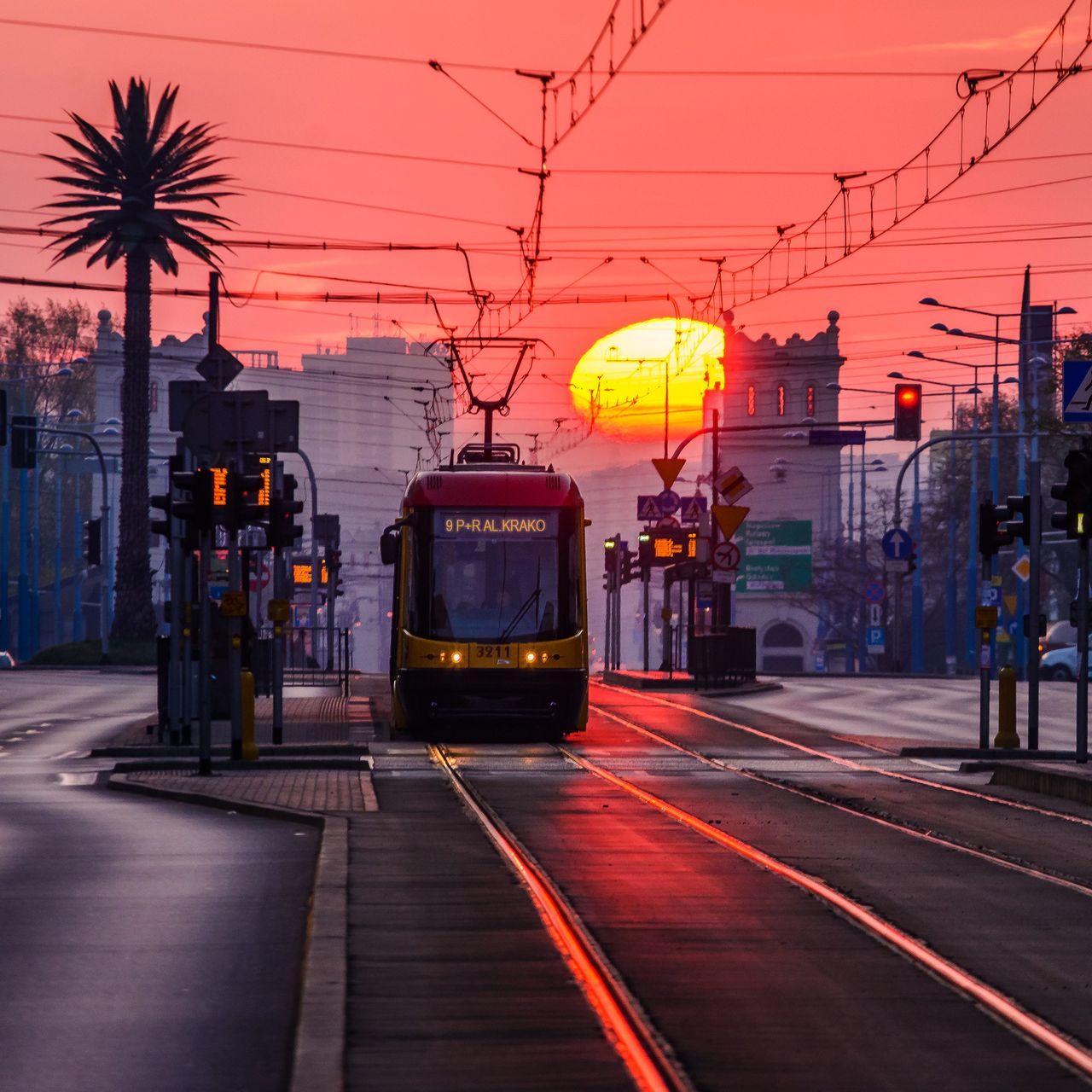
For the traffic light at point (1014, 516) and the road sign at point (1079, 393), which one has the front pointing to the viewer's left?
the traffic light

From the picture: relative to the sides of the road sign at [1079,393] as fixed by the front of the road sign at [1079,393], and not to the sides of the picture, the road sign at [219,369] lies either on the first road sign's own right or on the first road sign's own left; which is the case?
on the first road sign's own right

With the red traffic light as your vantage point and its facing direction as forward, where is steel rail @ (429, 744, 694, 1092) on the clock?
The steel rail is roughly at 12 o'clock from the red traffic light.

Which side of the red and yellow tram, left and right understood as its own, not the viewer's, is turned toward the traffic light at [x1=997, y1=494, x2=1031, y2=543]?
left

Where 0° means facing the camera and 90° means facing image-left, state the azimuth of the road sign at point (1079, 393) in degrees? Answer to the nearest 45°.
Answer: approximately 0°
